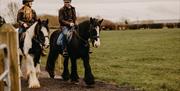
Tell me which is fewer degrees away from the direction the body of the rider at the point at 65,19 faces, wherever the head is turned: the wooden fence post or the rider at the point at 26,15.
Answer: the wooden fence post

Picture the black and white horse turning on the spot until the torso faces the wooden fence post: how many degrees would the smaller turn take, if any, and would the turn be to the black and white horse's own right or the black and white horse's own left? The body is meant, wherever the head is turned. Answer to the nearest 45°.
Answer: approximately 45° to the black and white horse's own right

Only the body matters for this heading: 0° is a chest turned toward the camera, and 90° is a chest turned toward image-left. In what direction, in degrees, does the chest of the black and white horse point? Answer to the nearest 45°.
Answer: approximately 315°

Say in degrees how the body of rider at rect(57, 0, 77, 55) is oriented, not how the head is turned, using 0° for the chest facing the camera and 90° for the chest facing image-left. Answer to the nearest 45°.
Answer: approximately 315°

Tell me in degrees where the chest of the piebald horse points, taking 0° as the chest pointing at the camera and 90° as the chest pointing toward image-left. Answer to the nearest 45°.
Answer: approximately 315°

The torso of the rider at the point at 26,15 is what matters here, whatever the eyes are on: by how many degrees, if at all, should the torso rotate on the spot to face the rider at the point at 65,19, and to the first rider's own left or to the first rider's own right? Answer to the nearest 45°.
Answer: approximately 45° to the first rider's own left
